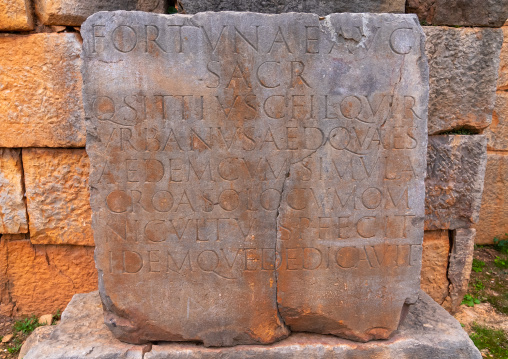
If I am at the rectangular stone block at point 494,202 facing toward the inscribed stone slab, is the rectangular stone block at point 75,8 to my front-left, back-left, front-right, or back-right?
front-right

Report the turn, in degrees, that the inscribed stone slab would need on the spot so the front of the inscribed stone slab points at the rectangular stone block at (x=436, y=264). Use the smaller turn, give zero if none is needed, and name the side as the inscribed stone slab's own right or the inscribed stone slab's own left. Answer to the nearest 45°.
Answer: approximately 135° to the inscribed stone slab's own left

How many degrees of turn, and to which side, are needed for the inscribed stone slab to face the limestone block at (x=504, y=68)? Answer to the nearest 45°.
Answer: approximately 135° to its left

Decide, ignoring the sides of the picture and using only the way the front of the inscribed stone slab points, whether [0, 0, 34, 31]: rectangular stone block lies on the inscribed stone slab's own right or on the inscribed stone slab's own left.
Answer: on the inscribed stone slab's own right

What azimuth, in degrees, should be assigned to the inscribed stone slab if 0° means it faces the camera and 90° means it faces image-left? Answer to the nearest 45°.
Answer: approximately 0°

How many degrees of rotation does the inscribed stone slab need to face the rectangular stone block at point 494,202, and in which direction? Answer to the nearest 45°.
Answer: approximately 135° to its left

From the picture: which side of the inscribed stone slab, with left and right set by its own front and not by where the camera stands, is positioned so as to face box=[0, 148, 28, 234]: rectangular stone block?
right

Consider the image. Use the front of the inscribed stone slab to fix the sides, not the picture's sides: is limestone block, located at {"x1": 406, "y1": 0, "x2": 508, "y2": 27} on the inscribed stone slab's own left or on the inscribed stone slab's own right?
on the inscribed stone slab's own left
